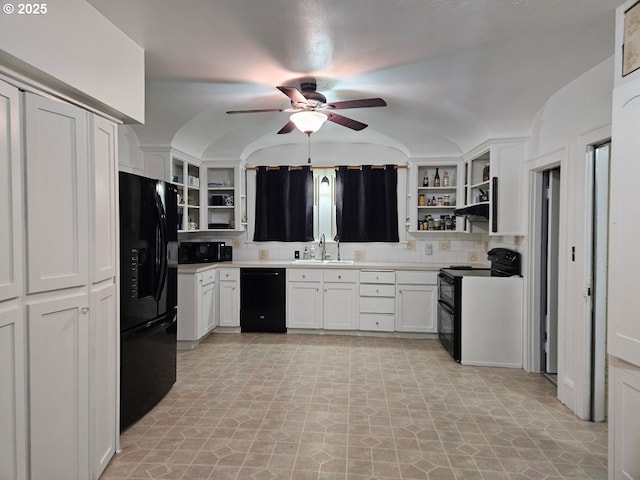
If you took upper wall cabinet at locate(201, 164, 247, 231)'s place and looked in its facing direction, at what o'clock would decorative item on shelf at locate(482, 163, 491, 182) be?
The decorative item on shelf is roughly at 10 o'clock from the upper wall cabinet.

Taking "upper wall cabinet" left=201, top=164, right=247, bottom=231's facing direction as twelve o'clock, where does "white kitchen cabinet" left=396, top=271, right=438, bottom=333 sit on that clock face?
The white kitchen cabinet is roughly at 10 o'clock from the upper wall cabinet.

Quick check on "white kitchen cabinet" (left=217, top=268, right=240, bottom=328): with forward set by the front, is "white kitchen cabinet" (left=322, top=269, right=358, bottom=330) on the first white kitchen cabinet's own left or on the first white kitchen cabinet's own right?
on the first white kitchen cabinet's own left

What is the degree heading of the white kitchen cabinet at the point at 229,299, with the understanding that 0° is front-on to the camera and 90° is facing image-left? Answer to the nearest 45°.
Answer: approximately 0°

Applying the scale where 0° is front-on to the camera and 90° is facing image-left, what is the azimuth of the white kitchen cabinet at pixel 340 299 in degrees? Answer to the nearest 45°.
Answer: approximately 0°

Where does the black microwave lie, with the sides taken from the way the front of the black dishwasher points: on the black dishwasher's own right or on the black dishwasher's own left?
on the black dishwasher's own right

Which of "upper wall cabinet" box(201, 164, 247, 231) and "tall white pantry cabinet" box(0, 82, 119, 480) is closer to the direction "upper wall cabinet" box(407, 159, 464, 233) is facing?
the tall white pantry cabinet

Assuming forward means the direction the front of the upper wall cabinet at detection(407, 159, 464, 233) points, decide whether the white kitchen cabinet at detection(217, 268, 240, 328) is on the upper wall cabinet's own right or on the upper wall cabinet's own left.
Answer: on the upper wall cabinet's own right

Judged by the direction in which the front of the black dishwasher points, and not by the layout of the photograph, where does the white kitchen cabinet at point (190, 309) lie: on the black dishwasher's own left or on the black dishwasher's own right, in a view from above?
on the black dishwasher's own right

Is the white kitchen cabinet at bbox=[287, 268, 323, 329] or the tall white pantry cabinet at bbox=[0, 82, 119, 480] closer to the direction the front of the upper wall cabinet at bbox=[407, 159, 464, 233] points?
the tall white pantry cabinet

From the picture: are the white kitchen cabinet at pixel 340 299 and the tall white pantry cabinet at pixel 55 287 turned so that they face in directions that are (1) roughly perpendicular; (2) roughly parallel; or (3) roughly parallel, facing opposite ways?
roughly perpendicular
